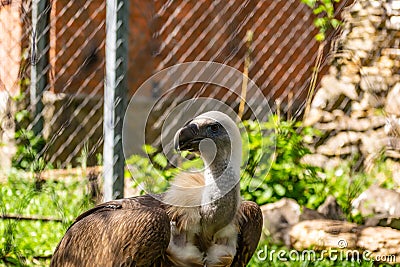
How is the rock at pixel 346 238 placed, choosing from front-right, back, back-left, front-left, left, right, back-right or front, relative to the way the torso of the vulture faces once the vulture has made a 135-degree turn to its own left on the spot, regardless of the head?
front-right

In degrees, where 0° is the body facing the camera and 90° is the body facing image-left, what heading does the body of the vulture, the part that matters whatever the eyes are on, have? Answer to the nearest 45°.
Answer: approximately 315°

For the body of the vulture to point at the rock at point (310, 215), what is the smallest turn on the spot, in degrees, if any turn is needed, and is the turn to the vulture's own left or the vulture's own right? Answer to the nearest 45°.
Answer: approximately 90° to the vulture's own left

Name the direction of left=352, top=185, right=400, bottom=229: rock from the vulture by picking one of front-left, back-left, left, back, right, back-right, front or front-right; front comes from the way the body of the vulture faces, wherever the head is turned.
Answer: left

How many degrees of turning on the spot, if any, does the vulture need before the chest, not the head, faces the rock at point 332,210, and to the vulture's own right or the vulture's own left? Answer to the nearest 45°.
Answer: approximately 90° to the vulture's own left

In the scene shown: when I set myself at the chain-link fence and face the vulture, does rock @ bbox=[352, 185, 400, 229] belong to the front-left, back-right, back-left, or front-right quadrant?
front-left

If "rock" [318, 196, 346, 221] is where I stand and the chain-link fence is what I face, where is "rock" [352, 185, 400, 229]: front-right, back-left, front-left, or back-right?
back-right

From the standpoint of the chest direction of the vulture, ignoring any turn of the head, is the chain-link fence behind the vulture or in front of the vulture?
behind

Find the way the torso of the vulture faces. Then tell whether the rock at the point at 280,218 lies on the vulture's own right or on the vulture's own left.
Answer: on the vulture's own left
